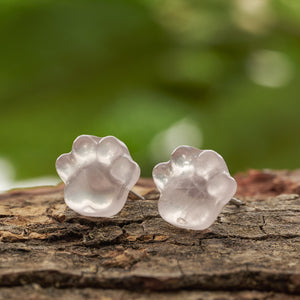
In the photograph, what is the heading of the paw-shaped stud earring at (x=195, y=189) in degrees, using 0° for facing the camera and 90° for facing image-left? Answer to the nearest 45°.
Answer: approximately 0°
